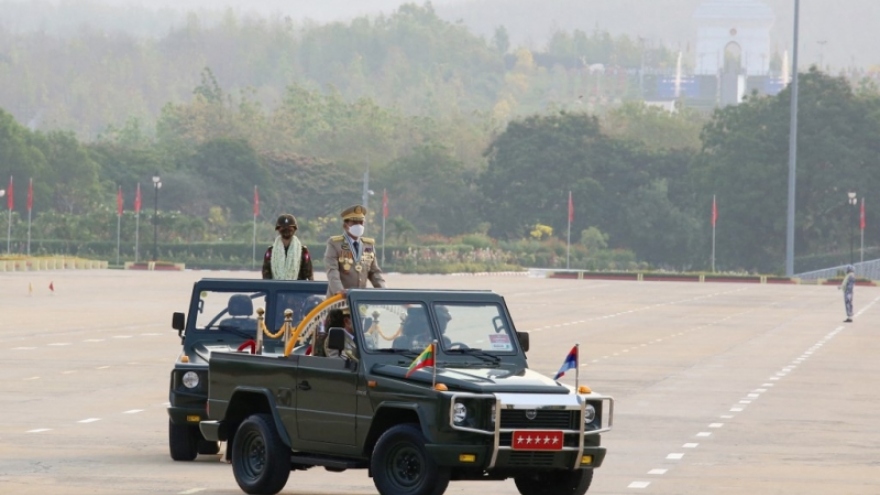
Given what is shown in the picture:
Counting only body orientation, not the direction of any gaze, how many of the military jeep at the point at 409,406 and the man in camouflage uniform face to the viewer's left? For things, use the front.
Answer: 0

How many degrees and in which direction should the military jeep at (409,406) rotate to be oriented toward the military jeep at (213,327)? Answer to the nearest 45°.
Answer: approximately 180°

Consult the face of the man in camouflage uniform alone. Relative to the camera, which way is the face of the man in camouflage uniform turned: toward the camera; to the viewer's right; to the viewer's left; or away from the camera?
toward the camera

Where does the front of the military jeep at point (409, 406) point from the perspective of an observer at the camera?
facing the viewer and to the right of the viewer

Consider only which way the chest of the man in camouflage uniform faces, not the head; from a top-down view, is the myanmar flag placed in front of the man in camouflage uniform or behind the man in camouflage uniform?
in front

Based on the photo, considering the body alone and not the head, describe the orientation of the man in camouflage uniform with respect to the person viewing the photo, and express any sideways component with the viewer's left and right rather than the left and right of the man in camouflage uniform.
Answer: facing the viewer
